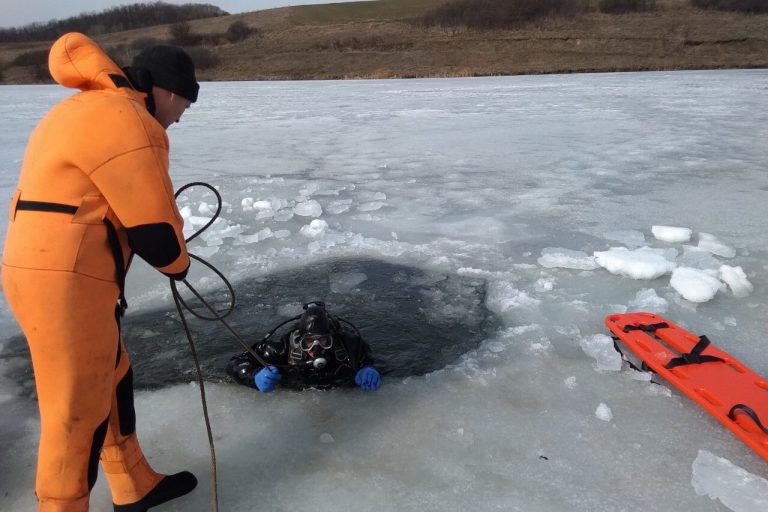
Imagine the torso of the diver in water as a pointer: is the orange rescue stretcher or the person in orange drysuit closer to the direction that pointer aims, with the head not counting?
the person in orange drysuit

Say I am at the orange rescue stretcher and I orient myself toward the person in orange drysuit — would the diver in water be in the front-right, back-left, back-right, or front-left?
front-right

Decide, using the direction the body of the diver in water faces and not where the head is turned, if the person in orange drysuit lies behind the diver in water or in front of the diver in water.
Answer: in front

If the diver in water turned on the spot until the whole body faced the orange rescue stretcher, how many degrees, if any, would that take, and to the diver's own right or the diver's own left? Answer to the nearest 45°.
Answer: approximately 90° to the diver's own left

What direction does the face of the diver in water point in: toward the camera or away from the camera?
toward the camera

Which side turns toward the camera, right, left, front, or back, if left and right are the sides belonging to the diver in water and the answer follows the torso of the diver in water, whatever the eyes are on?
front

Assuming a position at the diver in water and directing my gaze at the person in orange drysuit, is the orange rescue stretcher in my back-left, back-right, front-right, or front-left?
back-left
